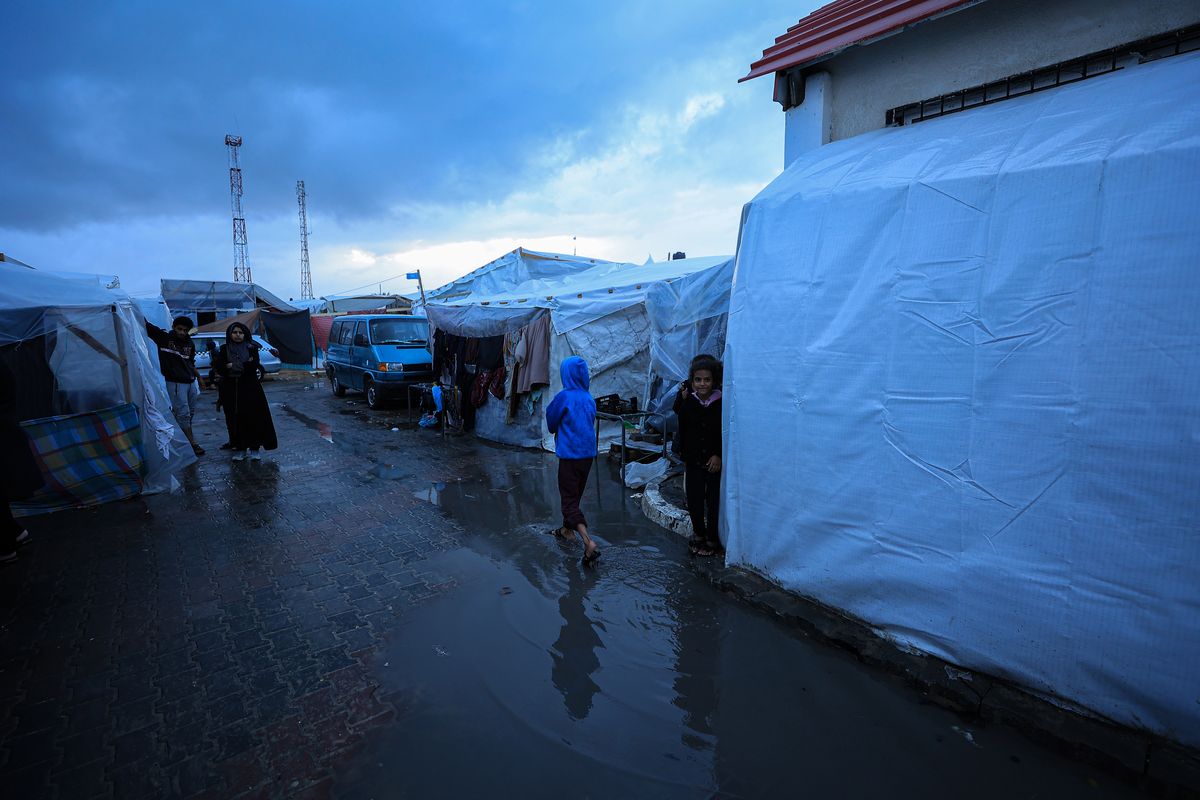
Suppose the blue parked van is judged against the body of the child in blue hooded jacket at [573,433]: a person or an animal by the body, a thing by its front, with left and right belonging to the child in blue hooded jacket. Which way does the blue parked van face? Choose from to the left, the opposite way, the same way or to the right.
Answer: the opposite way

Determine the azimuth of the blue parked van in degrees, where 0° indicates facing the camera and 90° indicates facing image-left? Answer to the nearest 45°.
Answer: approximately 315°

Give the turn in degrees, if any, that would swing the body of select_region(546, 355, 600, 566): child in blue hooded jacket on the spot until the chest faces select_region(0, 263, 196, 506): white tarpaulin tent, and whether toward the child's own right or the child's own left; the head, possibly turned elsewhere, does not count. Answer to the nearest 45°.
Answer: approximately 45° to the child's own left

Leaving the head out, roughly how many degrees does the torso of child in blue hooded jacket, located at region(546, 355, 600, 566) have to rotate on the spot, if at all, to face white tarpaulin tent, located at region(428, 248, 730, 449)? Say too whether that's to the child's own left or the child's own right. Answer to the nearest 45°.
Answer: approximately 45° to the child's own right

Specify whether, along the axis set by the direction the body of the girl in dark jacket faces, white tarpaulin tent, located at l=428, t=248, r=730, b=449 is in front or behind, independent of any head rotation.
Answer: behind

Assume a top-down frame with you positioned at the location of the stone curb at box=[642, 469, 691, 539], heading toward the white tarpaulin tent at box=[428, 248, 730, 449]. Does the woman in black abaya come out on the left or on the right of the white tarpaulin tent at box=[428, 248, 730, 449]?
left

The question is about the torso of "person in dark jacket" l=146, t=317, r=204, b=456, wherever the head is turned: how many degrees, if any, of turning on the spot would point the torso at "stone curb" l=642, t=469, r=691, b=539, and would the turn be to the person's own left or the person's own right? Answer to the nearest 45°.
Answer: approximately 45° to the person's own left

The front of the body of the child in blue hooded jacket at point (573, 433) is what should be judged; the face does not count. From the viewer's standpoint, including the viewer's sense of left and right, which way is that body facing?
facing away from the viewer and to the left of the viewer

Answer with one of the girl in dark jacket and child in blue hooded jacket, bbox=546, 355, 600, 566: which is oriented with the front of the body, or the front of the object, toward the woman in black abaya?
the child in blue hooded jacket

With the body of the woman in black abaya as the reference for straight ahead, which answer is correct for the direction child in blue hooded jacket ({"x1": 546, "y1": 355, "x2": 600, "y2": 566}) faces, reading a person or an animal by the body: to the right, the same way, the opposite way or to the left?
the opposite way
